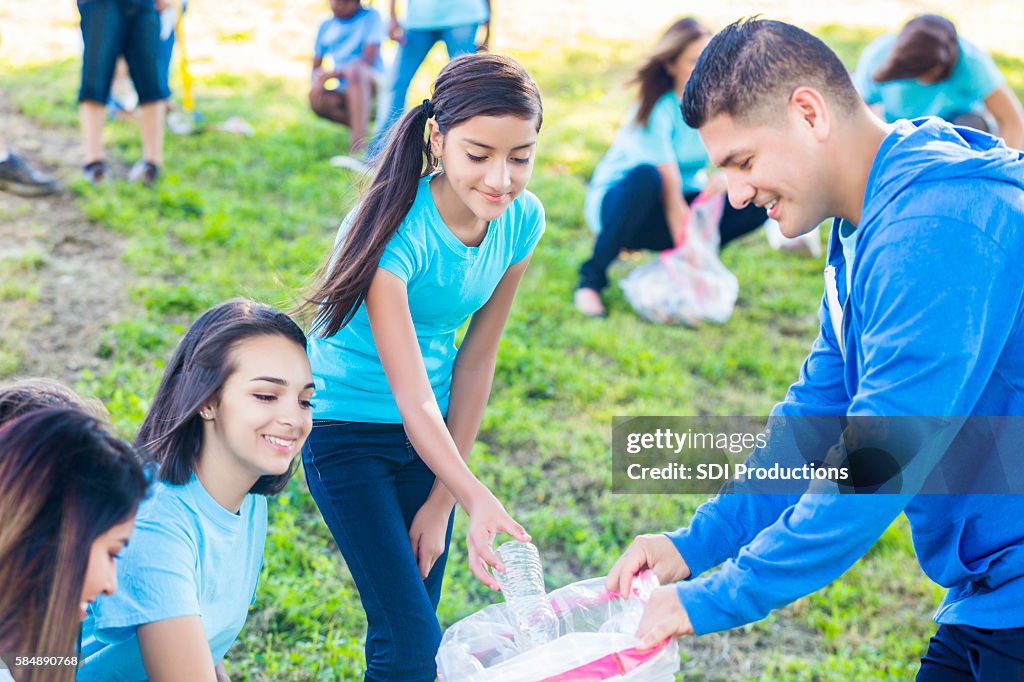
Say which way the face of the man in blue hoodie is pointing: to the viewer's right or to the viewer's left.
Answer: to the viewer's left

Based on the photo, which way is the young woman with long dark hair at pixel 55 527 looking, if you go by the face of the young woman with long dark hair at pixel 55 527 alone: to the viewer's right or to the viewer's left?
to the viewer's right

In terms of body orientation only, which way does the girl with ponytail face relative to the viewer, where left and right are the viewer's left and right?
facing the viewer and to the right of the viewer

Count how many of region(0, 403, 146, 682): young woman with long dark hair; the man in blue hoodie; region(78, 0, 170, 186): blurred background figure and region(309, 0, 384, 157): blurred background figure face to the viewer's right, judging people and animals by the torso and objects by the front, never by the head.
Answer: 1

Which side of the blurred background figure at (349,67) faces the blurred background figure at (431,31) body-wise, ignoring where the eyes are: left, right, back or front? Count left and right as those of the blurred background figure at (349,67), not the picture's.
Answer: left

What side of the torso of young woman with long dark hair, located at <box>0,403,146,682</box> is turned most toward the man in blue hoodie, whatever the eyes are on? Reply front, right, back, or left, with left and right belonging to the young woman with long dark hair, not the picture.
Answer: front

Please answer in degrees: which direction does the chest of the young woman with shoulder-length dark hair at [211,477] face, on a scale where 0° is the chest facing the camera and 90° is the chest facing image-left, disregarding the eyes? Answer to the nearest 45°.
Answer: approximately 315°

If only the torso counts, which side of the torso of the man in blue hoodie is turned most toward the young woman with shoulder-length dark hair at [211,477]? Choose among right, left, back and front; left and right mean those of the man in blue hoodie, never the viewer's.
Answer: front

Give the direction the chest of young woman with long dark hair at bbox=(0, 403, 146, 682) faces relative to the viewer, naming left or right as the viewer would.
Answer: facing to the right of the viewer

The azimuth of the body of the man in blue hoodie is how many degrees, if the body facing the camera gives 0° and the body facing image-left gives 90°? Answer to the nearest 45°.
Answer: approximately 90°
